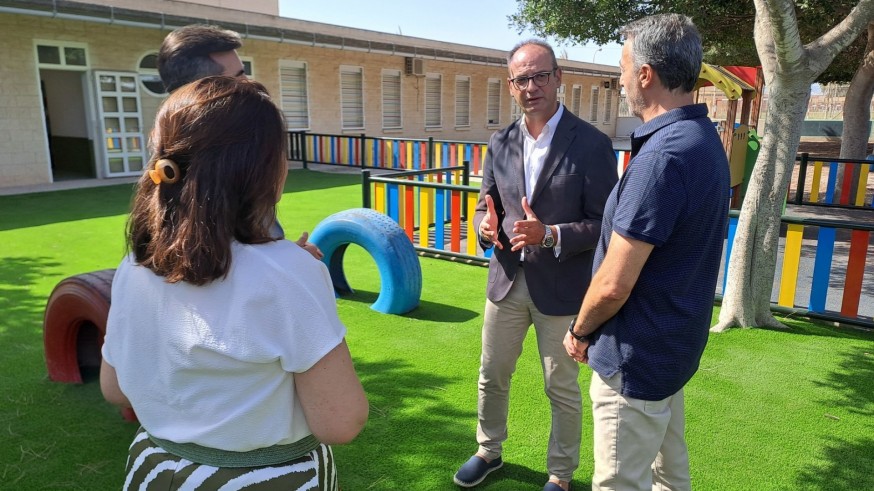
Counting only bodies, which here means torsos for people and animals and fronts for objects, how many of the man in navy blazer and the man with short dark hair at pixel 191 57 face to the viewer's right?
1

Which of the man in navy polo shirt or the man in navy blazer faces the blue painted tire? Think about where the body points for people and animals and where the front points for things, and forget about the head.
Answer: the man in navy polo shirt

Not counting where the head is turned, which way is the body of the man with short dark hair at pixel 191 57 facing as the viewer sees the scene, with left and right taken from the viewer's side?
facing to the right of the viewer

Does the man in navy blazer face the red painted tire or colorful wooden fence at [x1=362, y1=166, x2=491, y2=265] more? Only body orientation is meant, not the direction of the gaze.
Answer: the red painted tire

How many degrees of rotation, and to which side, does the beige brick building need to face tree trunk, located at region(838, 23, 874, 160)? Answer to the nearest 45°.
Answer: approximately 45° to its left

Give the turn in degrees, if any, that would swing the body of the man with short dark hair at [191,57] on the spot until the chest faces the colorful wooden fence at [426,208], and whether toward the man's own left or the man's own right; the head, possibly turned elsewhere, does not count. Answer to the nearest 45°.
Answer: approximately 45° to the man's own left

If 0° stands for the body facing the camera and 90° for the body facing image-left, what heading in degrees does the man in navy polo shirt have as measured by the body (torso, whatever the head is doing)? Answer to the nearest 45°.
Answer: approximately 135°

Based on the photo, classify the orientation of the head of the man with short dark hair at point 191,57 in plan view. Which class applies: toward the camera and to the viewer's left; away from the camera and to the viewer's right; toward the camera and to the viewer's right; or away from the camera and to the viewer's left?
away from the camera and to the viewer's right

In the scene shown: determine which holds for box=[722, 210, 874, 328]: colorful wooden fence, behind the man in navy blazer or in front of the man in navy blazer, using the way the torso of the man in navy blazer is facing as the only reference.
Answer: behind

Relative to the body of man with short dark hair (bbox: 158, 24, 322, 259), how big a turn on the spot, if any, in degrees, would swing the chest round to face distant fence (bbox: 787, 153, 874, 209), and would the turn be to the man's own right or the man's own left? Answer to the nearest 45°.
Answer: approximately 45° to the man's own left
